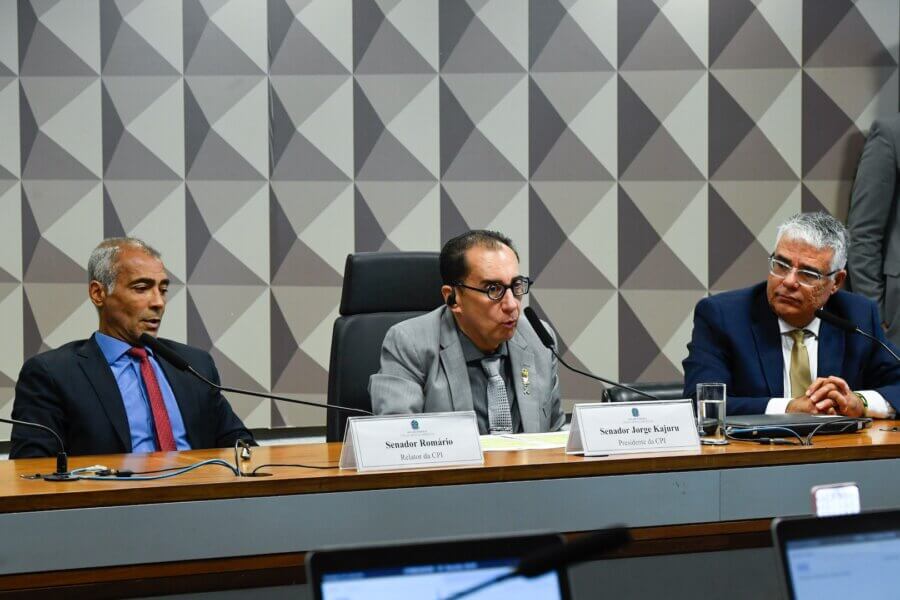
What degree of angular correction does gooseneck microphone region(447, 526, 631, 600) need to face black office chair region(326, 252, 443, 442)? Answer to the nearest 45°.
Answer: approximately 90° to its left

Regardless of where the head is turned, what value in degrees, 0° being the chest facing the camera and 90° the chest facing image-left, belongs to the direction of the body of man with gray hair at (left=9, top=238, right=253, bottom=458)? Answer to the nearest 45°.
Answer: approximately 315°

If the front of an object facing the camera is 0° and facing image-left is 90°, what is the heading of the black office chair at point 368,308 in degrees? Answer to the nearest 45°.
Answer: approximately 315°

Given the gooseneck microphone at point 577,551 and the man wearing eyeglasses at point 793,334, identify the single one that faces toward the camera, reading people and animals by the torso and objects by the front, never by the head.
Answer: the man wearing eyeglasses

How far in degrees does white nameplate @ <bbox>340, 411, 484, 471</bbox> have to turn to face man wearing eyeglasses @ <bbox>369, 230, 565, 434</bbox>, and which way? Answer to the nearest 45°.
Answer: approximately 180°

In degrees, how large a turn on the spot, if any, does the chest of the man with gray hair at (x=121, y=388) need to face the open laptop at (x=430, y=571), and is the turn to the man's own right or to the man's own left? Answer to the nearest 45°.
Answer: approximately 45° to the man's own right

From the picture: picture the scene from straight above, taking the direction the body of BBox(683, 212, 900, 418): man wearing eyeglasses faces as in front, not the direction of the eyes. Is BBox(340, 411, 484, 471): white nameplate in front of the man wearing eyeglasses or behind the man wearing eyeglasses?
in front

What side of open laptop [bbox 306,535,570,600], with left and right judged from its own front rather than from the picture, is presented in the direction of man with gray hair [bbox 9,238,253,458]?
back

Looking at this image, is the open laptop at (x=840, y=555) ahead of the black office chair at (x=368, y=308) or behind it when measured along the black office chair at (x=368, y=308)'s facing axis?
ahead

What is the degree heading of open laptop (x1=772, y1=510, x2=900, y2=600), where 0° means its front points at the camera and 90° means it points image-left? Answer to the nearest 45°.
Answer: approximately 0°

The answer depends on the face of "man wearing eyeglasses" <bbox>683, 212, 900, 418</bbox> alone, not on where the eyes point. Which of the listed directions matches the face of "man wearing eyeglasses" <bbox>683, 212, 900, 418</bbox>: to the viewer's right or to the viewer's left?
to the viewer's left

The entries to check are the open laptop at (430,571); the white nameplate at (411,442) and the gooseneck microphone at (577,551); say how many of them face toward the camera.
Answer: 2
